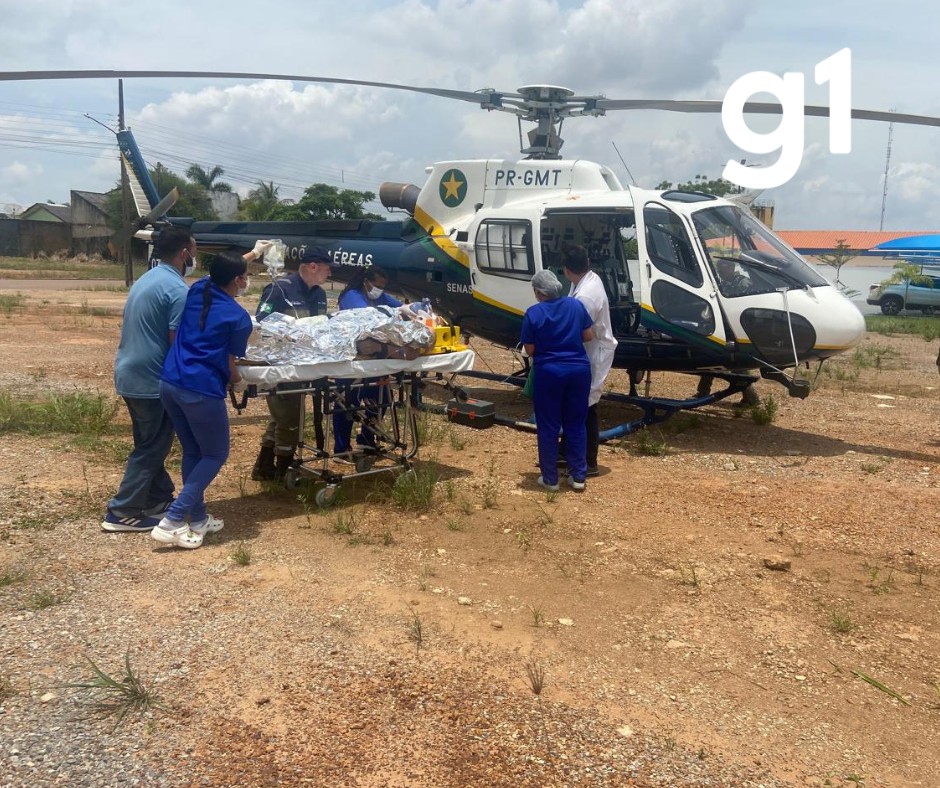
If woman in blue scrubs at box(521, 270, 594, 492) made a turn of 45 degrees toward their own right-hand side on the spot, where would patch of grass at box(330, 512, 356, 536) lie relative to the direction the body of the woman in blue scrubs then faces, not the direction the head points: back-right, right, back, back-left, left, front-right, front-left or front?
back

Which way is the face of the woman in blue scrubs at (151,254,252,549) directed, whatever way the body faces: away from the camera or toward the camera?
away from the camera

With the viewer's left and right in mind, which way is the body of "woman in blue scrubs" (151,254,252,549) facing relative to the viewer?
facing away from the viewer and to the right of the viewer

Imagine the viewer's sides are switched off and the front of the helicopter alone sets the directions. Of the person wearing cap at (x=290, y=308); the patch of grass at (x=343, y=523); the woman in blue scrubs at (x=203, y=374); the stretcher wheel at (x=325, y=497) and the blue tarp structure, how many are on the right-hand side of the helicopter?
4

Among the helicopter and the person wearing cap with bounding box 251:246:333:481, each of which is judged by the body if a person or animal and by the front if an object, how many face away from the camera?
0

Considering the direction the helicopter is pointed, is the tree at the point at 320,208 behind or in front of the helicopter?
behind

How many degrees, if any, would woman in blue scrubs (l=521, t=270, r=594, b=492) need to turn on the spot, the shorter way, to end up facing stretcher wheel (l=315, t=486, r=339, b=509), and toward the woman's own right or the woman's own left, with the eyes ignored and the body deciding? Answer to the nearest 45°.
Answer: approximately 135° to the woman's own left

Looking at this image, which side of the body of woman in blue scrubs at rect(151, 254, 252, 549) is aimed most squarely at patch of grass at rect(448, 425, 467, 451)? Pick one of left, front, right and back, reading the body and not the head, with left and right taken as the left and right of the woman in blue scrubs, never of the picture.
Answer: front

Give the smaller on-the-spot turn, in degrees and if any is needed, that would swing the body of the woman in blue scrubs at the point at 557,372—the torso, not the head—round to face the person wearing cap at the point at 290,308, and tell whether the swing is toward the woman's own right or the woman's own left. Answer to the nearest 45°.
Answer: approximately 90° to the woman's own left

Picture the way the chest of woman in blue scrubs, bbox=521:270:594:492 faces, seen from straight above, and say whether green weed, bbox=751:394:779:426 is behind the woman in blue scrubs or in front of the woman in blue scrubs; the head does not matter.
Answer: in front

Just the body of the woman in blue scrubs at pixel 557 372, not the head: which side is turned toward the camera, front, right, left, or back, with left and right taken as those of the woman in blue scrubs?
back

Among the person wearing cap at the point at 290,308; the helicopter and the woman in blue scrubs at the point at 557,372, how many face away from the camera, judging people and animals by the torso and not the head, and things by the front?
1
